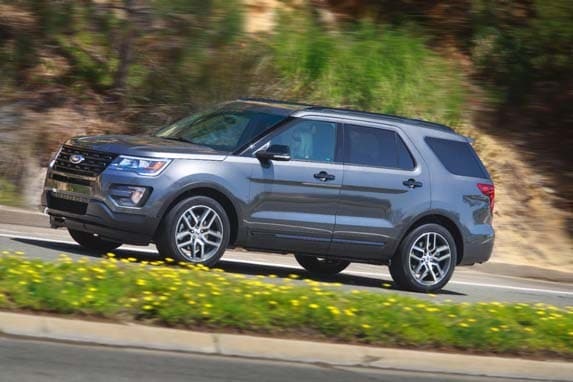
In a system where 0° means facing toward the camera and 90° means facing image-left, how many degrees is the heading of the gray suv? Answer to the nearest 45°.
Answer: approximately 45°
